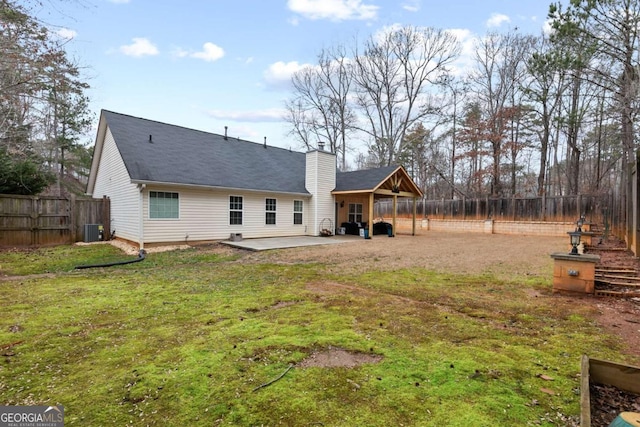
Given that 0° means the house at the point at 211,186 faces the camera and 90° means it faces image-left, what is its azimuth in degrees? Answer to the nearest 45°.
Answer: approximately 135°

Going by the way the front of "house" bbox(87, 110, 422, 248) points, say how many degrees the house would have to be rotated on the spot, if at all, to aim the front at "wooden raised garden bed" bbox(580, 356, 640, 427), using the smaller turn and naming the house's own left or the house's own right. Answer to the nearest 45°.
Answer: approximately 135° to the house's own left

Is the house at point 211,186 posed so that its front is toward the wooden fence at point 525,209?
no

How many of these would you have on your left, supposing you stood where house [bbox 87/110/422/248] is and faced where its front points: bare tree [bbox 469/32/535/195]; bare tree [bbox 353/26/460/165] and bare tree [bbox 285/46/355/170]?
0

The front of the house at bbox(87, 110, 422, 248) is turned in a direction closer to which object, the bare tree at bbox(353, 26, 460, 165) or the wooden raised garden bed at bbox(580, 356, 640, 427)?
the bare tree

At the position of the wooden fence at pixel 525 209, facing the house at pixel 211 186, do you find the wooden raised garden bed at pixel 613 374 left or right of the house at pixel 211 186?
left

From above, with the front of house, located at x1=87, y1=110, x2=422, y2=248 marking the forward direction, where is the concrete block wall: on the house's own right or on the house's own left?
on the house's own right

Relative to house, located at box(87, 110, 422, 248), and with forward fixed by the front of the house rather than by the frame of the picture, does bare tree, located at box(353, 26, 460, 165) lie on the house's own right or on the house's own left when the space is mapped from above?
on the house's own right

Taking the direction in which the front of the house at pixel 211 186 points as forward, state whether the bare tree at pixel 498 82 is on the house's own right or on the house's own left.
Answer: on the house's own right

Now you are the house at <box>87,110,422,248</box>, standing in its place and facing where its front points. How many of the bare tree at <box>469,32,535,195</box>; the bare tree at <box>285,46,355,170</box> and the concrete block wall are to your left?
0

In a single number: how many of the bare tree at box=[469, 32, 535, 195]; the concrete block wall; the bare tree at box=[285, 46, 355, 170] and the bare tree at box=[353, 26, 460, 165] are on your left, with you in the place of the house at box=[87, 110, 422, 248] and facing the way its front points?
0
